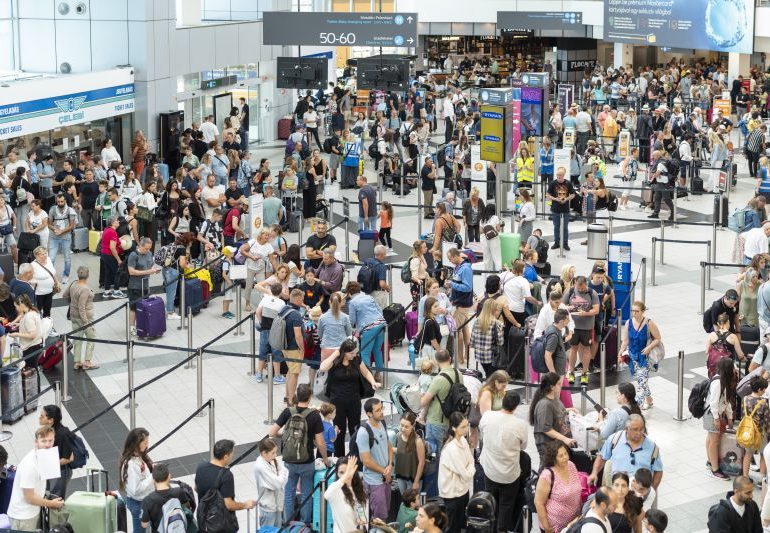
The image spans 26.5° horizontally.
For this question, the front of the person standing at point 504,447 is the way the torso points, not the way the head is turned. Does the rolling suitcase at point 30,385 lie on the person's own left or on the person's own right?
on the person's own left

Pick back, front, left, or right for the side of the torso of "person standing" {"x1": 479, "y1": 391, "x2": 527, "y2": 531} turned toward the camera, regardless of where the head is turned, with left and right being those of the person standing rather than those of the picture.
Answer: back

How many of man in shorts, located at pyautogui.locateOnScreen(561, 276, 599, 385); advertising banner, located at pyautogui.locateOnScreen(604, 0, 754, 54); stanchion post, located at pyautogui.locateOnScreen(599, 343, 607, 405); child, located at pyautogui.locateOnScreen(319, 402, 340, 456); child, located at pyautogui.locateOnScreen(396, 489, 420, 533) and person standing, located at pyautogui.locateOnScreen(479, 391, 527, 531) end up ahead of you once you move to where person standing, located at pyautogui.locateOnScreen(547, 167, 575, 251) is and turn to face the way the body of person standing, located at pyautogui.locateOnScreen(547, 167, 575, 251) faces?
5

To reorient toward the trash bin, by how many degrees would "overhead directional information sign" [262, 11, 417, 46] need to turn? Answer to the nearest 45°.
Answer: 0° — it already faces it

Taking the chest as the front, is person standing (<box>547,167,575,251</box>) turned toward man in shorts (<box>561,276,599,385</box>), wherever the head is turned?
yes

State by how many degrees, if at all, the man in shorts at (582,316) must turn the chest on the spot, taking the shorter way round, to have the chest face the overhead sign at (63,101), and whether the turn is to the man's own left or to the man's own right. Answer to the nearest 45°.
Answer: approximately 135° to the man's own right

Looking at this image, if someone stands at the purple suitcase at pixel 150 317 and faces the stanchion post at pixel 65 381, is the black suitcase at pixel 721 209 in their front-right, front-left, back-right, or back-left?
back-left

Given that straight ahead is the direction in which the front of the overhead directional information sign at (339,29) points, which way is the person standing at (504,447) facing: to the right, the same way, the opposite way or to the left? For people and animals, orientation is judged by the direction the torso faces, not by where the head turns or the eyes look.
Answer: the opposite way

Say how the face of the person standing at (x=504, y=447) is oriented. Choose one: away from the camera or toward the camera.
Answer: away from the camera

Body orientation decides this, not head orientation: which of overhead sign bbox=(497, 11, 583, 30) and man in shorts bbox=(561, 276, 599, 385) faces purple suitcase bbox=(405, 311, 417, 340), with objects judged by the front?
the overhead sign

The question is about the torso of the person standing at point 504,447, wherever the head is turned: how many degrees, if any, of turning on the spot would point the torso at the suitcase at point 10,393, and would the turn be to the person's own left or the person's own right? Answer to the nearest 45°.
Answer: approximately 45° to the person's own left

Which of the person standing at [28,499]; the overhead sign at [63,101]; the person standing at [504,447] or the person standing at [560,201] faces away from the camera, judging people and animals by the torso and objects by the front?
the person standing at [504,447]

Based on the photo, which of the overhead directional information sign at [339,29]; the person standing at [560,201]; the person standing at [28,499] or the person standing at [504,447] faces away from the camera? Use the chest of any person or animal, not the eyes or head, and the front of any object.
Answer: the person standing at [504,447]
